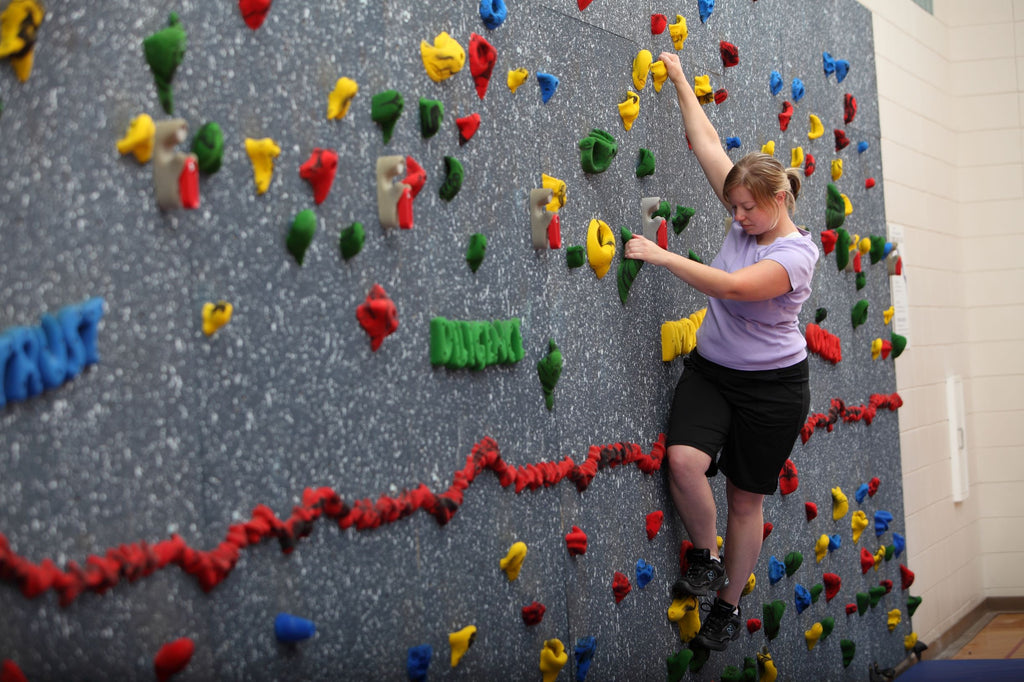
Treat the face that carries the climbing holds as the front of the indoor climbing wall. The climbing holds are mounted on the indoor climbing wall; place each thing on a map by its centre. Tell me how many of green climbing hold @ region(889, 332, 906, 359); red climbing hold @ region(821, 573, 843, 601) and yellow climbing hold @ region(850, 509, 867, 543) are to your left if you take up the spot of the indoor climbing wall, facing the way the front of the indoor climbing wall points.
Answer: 3

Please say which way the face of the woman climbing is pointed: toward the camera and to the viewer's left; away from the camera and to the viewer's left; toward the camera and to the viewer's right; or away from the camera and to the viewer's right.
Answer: toward the camera and to the viewer's left

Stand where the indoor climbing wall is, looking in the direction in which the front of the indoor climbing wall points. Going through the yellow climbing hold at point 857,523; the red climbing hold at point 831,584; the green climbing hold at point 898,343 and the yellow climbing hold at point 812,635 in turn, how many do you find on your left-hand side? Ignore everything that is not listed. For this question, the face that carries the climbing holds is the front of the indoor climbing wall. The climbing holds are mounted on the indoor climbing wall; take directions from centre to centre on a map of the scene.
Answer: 4

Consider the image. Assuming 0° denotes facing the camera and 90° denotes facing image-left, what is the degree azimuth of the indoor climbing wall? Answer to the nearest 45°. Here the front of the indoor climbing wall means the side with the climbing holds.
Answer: approximately 315°
